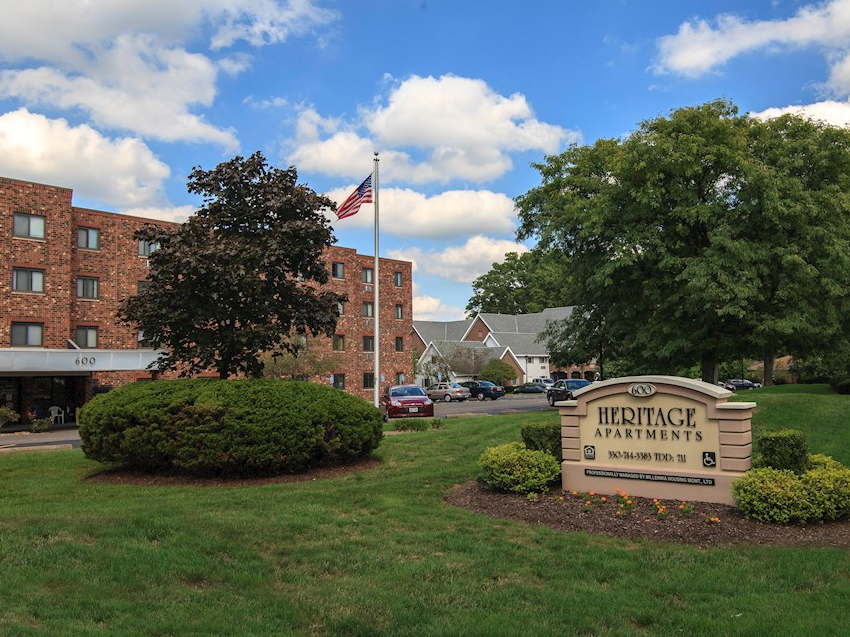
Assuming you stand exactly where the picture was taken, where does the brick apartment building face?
facing the viewer and to the right of the viewer

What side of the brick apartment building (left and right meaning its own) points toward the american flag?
front

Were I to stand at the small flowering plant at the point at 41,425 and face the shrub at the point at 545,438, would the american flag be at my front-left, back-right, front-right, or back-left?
front-left

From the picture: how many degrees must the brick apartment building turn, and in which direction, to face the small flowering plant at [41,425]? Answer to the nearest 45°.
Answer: approximately 45° to its right

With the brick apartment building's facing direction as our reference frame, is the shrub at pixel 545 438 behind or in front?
in front

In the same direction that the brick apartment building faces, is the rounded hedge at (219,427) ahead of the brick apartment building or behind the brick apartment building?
ahead
